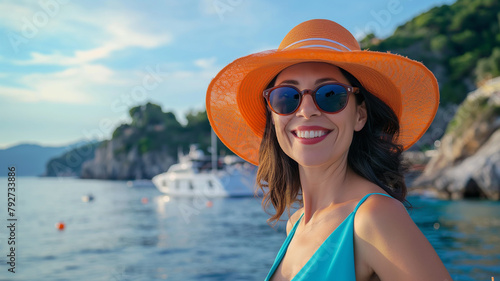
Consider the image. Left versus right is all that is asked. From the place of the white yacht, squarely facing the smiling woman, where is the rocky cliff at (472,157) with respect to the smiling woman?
left

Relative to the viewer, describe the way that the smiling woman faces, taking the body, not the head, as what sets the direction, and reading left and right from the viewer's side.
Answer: facing the viewer and to the left of the viewer

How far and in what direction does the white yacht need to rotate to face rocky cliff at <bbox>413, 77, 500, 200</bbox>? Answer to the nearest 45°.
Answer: approximately 135° to its left

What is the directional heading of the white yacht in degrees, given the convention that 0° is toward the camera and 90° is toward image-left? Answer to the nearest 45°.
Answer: approximately 90°

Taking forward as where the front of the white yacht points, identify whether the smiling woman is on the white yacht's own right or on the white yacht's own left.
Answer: on the white yacht's own left

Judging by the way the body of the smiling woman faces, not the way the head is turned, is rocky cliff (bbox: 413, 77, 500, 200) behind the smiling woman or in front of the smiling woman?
behind

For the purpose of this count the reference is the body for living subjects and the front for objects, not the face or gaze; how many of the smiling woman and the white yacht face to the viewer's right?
0
